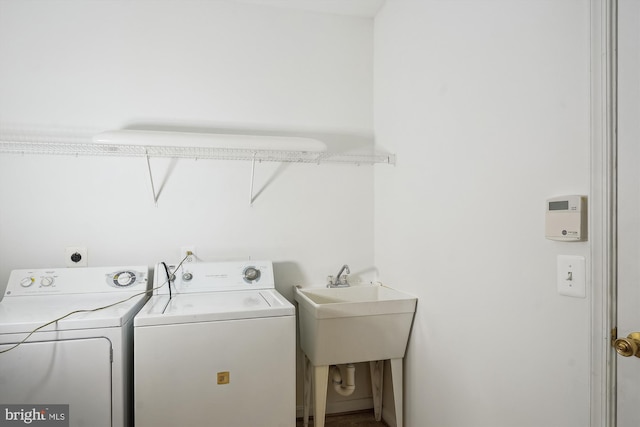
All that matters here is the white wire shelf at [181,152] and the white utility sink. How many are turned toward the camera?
2

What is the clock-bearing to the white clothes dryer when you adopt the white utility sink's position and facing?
The white clothes dryer is roughly at 2 o'clock from the white utility sink.

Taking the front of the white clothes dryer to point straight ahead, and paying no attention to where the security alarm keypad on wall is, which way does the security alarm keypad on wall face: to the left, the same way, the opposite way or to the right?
to the right

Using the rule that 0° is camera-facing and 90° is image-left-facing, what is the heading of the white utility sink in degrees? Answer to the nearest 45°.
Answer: approximately 0°

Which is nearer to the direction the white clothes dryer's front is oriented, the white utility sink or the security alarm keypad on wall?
the security alarm keypad on wall
